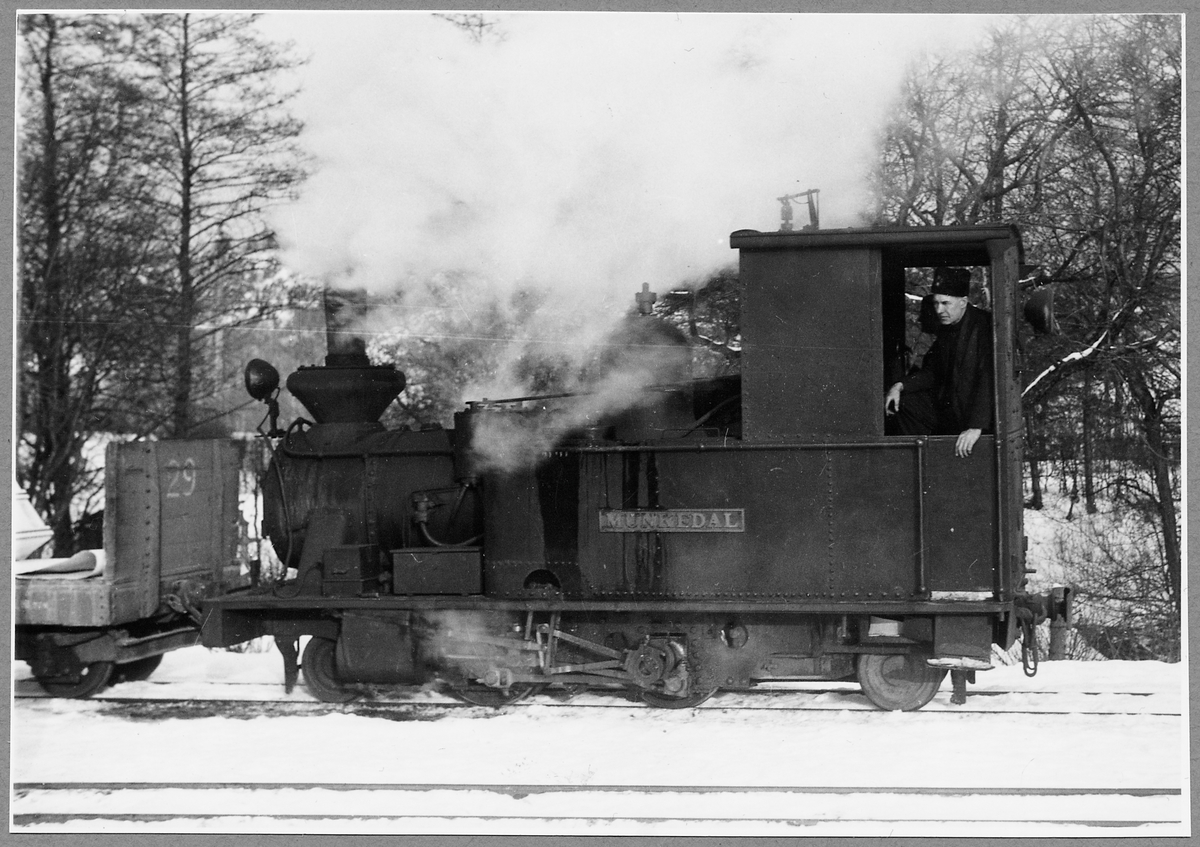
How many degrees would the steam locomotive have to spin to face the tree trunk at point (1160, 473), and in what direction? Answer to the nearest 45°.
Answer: approximately 135° to its right

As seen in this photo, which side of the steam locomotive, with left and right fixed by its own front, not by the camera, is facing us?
left

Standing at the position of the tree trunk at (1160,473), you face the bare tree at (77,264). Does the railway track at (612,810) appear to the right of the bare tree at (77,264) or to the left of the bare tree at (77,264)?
left

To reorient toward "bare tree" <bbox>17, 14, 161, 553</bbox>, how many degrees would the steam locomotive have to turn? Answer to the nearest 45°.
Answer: approximately 45° to its right

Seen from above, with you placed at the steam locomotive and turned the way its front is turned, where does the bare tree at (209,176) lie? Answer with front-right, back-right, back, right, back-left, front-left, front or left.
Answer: front-right

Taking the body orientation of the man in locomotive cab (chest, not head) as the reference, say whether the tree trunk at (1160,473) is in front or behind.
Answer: behind

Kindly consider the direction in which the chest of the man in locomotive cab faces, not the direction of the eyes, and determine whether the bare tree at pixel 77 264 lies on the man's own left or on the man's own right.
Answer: on the man's own right

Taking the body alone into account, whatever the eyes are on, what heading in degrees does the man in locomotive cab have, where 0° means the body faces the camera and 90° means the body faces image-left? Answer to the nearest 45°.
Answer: approximately 45°
